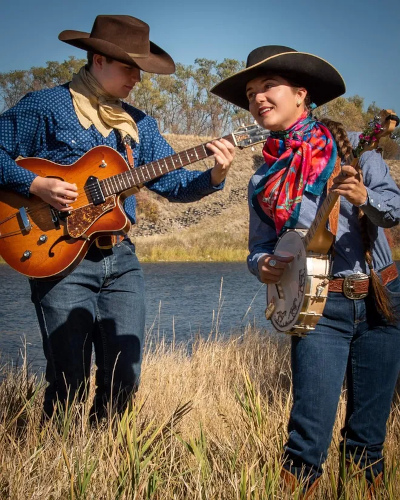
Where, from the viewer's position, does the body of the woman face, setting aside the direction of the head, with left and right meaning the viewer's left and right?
facing the viewer and to the left of the viewer

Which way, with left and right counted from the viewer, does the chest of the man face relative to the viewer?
facing the viewer and to the right of the viewer

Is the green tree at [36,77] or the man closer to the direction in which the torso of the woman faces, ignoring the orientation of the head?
the man

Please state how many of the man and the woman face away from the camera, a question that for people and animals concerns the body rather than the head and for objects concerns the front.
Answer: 0

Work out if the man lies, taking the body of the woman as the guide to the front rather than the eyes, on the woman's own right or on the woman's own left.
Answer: on the woman's own right

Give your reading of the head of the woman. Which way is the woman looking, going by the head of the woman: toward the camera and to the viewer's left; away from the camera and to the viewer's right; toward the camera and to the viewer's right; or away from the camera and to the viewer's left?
toward the camera and to the viewer's left

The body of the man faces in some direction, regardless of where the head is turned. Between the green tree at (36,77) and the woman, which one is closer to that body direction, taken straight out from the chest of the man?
the woman

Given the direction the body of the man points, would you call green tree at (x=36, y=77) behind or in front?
behind

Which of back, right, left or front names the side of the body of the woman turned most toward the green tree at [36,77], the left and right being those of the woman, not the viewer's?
right

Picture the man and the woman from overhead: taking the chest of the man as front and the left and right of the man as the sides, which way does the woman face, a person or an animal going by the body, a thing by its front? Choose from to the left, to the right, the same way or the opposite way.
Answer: to the right

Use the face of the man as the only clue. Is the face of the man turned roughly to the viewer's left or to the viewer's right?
to the viewer's right
